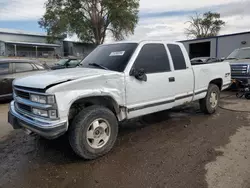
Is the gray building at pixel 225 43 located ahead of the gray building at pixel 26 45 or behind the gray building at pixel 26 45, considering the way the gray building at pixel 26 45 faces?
ahead

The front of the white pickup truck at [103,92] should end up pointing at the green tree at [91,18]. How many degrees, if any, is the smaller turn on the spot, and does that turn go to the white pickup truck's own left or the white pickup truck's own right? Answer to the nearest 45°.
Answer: approximately 135° to the white pickup truck's own right

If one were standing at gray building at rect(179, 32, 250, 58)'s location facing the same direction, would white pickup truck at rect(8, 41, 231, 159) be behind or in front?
in front

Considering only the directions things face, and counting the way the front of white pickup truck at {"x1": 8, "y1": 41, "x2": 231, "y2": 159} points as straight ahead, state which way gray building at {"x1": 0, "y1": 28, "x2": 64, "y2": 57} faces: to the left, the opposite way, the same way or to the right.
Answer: to the left

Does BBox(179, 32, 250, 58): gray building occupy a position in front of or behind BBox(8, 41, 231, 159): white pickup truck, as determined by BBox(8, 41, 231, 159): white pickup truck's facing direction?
behind

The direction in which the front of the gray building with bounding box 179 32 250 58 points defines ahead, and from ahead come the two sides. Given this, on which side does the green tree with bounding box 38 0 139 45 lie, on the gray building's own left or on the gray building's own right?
on the gray building's own right

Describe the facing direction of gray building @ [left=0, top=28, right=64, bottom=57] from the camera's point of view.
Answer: facing the viewer and to the right of the viewer

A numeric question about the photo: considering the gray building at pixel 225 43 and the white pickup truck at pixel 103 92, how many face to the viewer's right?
0

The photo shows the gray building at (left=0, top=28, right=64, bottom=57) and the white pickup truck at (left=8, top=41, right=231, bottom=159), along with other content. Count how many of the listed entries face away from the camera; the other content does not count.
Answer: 0

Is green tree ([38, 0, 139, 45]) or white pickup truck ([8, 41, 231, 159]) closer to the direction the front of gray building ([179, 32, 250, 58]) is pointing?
the white pickup truck

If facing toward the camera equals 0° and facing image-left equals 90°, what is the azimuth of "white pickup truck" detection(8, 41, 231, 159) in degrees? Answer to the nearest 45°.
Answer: approximately 45°
